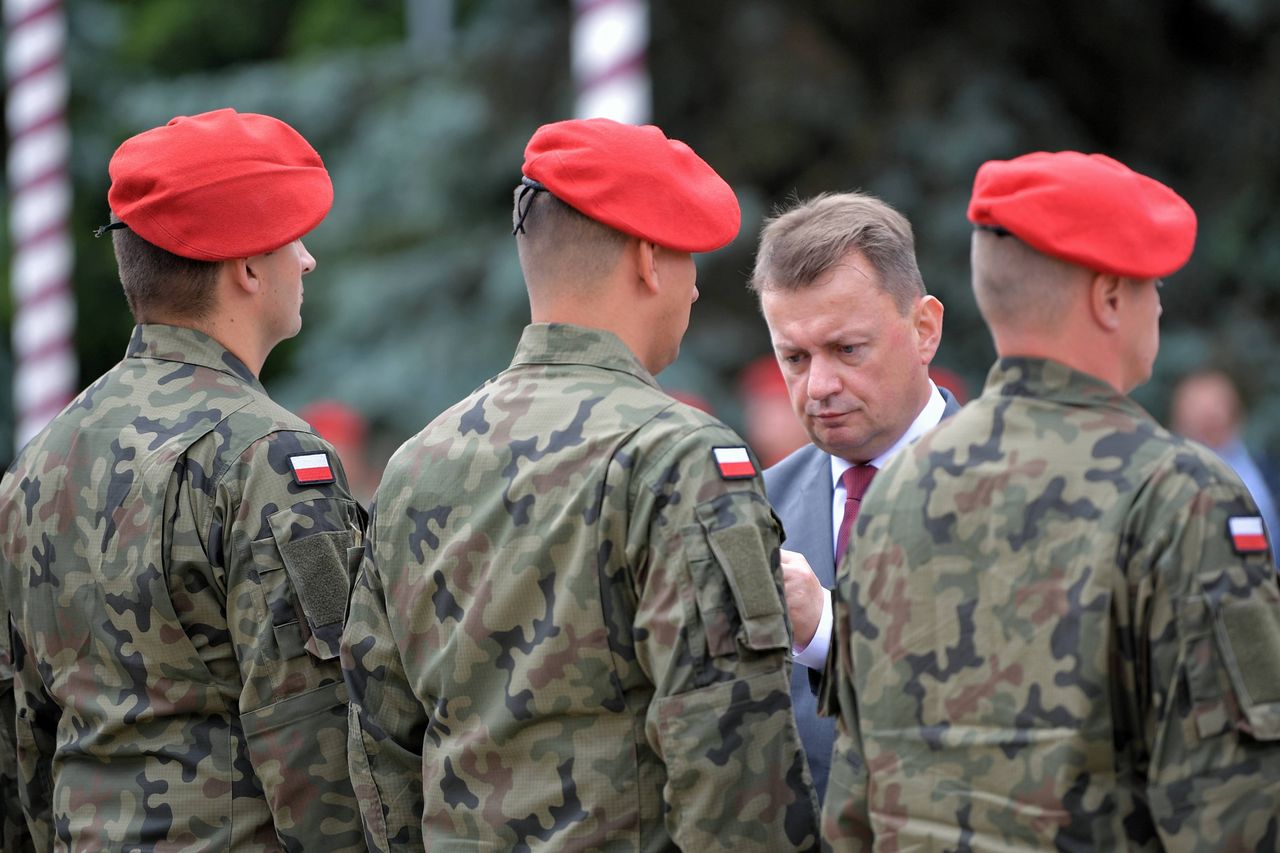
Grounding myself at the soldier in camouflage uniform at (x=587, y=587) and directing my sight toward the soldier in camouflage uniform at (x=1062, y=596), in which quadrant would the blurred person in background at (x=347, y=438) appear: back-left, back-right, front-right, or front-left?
back-left

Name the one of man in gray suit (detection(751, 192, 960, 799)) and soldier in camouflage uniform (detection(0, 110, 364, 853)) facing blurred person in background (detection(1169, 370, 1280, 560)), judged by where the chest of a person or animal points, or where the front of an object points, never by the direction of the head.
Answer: the soldier in camouflage uniform

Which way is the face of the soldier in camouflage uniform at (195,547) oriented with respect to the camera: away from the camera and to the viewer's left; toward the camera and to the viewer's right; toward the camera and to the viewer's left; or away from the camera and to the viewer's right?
away from the camera and to the viewer's right

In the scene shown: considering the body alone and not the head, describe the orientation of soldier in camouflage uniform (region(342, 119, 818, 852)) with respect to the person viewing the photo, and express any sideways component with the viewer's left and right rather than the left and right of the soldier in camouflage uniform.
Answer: facing away from the viewer and to the right of the viewer

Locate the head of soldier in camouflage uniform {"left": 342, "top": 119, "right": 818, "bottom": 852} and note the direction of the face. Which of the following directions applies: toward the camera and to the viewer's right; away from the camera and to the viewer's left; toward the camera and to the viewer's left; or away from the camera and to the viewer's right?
away from the camera and to the viewer's right

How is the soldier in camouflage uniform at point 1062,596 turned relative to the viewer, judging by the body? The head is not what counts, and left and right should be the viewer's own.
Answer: facing away from the viewer and to the right of the viewer

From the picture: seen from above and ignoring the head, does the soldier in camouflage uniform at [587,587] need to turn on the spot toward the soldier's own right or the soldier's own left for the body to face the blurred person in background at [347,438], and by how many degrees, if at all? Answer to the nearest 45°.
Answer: approximately 45° to the soldier's own left

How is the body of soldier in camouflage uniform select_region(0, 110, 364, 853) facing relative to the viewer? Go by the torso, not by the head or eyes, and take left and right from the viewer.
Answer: facing away from the viewer and to the right of the viewer

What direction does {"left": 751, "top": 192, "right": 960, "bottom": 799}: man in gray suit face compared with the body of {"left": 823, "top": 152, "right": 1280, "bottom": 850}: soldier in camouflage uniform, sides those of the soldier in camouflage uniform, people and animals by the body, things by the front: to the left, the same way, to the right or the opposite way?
the opposite way

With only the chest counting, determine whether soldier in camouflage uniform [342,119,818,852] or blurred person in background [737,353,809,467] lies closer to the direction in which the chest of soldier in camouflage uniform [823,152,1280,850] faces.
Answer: the blurred person in background
